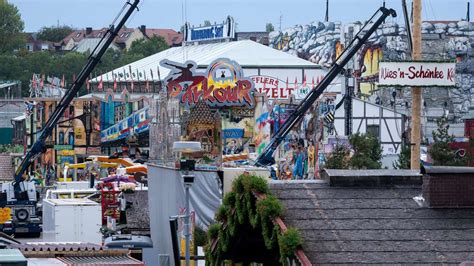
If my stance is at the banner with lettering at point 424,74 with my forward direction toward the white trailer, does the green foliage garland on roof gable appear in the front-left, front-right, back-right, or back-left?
front-left

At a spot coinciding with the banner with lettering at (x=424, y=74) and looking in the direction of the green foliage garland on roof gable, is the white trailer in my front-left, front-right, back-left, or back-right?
front-right

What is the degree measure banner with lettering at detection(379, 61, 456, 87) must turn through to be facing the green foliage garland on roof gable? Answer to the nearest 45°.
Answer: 0° — it already faces it

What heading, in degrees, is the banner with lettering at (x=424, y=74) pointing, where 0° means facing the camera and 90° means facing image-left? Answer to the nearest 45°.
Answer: approximately 0°

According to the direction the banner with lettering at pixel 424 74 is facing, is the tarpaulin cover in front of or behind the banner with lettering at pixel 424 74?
in front
